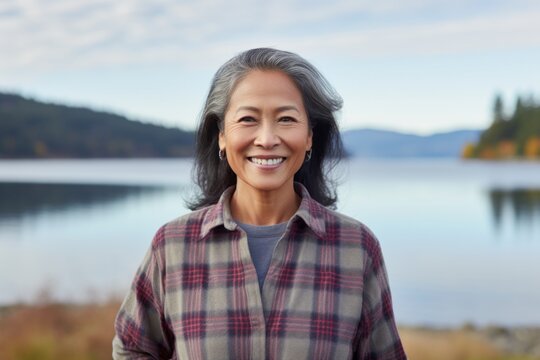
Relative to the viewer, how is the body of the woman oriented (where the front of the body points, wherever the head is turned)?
toward the camera
